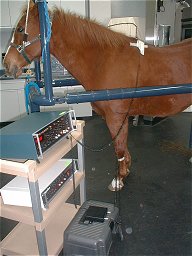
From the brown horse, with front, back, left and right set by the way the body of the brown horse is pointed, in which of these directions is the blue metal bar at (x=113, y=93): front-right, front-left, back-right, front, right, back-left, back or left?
left

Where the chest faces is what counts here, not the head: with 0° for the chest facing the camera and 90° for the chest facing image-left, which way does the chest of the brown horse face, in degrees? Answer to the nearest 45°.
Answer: approximately 90°

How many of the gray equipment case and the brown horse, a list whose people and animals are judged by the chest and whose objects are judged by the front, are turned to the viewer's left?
1
